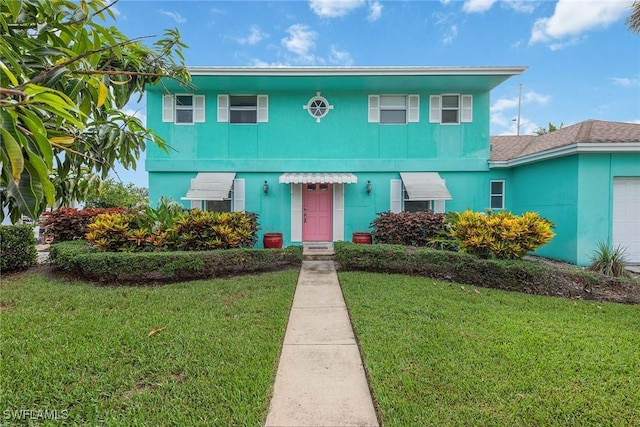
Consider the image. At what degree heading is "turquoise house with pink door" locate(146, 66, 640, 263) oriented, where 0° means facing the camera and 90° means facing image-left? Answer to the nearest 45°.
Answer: approximately 0°

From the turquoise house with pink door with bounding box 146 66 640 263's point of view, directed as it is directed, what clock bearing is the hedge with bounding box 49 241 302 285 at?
The hedge is roughly at 1 o'clock from the turquoise house with pink door.

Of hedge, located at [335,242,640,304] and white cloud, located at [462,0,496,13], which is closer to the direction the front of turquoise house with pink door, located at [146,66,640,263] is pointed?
the hedge
